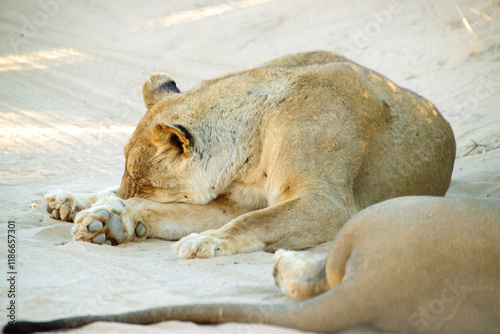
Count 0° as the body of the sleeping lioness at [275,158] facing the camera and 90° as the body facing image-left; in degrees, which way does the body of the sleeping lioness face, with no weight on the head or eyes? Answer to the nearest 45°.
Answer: approximately 45°
